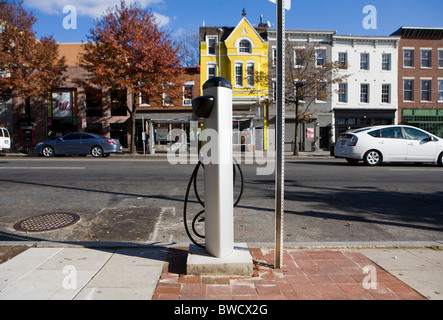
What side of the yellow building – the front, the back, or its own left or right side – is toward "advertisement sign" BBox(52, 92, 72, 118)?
right

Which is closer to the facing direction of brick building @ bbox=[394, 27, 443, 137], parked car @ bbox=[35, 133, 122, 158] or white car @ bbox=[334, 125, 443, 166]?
the white car

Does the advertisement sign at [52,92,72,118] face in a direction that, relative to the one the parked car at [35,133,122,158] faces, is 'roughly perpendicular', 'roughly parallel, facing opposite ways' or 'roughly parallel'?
roughly perpendicular

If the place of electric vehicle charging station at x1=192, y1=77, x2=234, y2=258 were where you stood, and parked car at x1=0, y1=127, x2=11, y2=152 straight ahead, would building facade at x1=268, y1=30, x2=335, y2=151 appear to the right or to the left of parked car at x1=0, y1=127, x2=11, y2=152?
right

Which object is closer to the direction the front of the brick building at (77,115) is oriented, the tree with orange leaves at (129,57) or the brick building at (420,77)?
the tree with orange leaves

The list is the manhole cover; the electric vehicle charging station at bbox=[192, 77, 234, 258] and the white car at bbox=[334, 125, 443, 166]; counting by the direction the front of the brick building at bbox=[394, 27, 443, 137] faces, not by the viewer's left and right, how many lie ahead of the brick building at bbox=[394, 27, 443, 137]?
3

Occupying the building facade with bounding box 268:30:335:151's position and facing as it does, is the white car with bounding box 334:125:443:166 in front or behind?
in front

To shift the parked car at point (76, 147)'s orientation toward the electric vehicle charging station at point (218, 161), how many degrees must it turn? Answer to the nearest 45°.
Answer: approximately 90° to its left

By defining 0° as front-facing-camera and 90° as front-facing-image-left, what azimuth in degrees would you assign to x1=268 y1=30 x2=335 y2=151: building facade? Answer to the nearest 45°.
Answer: approximately 0°

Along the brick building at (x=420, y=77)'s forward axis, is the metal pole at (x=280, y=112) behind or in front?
in front

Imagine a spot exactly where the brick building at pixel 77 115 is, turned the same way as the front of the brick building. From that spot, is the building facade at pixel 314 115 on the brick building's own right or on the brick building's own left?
on the brick building's own left
